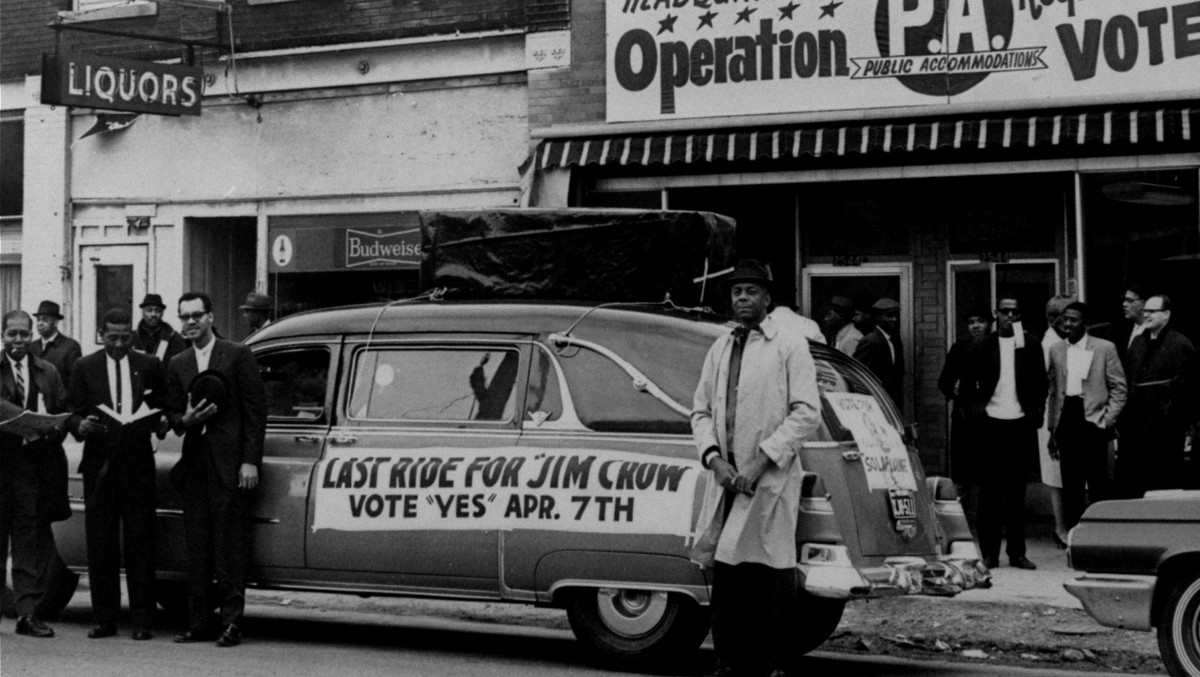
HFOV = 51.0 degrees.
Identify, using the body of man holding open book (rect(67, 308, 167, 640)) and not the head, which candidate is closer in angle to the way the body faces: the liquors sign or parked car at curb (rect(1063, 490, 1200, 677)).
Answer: the parked car at curb

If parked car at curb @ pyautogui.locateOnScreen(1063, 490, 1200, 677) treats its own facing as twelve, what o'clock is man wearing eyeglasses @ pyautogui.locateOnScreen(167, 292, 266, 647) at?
The man wearing eyeglasses is roughly at 12 o'clock from the parked car at curb.

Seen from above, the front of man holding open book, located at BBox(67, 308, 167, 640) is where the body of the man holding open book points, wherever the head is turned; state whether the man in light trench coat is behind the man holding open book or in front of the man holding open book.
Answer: in front

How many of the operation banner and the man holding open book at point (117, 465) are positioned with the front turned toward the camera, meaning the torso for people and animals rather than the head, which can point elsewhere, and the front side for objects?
2

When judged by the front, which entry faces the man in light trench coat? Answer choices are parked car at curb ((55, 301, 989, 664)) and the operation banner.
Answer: the operation banner

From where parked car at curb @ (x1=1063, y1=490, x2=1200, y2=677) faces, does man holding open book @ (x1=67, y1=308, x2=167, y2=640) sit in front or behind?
in front

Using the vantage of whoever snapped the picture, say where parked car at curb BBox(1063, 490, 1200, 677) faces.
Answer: facing to the left of the viewer

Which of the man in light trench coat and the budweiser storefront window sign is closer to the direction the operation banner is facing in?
the man in light trench coat

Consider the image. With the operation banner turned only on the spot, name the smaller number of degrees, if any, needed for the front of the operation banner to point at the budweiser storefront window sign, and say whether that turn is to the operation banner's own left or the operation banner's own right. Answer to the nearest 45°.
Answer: approximately 90° to the operation banner's own right

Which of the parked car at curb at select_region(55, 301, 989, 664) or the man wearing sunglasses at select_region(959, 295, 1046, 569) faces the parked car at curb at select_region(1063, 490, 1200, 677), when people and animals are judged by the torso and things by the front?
the man wearing sunglasses

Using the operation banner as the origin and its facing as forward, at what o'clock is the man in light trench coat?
The man in light trench coat is roughly at 12 o'clock from the operation banner.
